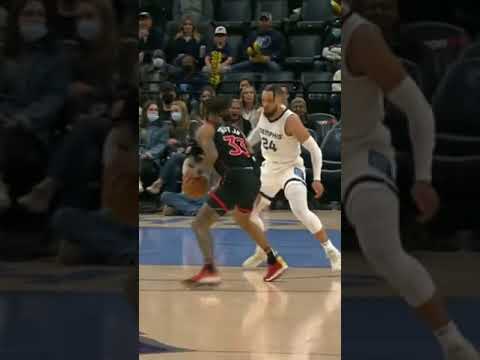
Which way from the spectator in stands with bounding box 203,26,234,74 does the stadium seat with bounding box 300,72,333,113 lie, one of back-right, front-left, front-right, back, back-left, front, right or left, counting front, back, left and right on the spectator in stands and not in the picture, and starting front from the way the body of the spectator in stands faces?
left

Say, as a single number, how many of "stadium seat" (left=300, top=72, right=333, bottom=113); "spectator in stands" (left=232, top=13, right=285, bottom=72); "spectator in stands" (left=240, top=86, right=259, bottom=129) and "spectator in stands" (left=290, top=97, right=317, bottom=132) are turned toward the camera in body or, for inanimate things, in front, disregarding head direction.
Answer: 4

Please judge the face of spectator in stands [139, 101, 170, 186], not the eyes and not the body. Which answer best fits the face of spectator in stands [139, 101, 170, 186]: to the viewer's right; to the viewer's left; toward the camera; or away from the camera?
toward the camera

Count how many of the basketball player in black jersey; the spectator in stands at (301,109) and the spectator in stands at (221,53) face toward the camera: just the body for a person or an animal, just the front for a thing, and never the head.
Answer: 2

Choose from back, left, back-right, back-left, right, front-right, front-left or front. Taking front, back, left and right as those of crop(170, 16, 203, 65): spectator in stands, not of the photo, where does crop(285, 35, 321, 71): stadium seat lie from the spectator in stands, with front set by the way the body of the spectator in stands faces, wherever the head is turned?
back-left

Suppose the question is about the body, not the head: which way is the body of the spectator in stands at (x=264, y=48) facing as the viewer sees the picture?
toward the camera

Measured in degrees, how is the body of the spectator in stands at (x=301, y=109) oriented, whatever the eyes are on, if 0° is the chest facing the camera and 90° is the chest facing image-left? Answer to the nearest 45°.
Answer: approximately 0°

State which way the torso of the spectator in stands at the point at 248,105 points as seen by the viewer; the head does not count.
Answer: toward the camera

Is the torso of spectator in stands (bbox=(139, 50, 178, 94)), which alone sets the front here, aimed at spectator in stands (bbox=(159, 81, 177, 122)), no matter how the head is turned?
yes

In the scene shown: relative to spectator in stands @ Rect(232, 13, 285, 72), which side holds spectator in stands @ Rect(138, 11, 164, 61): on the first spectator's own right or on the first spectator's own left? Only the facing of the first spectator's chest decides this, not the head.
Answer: on the first spectator's own right

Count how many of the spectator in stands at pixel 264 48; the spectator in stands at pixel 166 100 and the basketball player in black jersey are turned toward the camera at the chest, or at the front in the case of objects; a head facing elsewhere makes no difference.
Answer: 2

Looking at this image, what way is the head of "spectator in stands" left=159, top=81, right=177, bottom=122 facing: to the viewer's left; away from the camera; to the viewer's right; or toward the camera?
toward the camera

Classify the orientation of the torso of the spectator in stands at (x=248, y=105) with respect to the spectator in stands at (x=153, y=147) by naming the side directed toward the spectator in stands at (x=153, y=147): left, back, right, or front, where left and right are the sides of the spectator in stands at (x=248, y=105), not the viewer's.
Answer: right

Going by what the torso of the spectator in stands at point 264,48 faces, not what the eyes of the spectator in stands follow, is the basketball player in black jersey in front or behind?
in front

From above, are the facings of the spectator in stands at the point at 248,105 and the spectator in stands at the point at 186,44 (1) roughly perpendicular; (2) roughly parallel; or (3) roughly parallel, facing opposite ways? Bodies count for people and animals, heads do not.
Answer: roughly parallel
